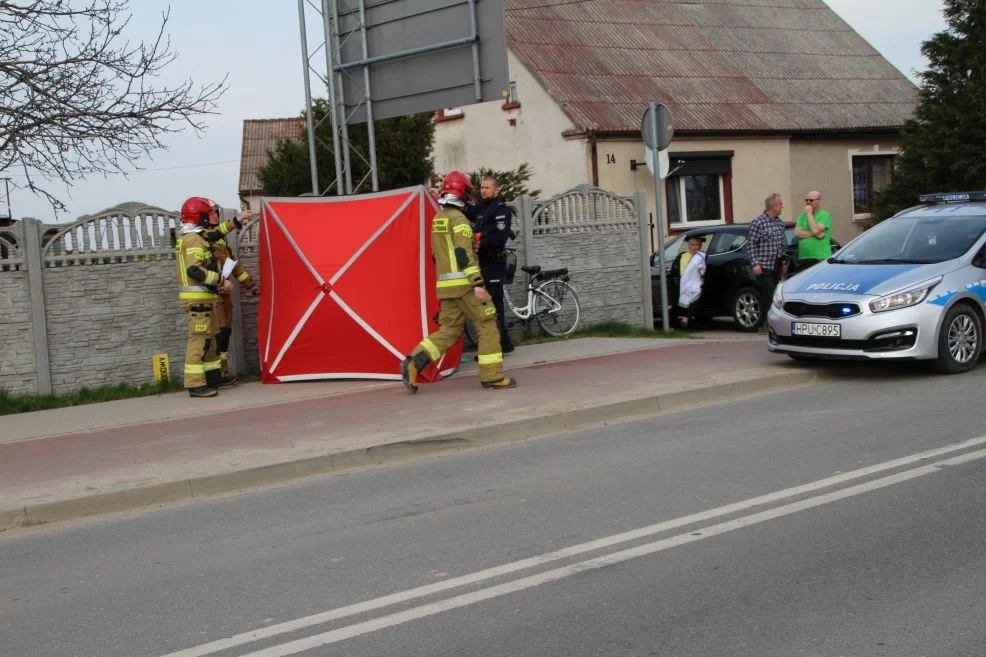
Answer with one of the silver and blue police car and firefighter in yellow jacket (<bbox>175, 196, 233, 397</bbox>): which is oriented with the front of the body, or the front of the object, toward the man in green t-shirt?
the firefighter in yellow jacket

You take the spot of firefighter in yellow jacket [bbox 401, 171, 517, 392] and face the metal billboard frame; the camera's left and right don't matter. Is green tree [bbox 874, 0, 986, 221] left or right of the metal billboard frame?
right

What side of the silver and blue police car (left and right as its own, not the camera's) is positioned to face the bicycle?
right

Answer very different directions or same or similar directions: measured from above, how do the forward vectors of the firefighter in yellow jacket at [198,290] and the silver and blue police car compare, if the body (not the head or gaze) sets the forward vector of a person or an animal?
very different directions

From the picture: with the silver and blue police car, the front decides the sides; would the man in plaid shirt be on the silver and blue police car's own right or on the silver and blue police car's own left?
on the silver and blue police car's own right

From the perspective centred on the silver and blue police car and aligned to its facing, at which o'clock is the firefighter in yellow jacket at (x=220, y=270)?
The firefighter in yellow jacket is roughly at 1 o'clock from the silver and blue police car.

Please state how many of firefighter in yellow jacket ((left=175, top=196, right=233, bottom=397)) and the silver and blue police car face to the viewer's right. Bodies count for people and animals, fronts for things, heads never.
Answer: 1

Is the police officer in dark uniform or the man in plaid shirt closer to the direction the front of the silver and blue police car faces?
the police officer in dark uniform

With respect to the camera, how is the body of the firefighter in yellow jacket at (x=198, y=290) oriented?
to the viewer's right

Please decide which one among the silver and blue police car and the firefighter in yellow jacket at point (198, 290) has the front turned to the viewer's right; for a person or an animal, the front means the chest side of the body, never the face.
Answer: the firefighter in yellow jacket

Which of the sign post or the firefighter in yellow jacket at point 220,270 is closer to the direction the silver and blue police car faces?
the firefighter in yellow jacket

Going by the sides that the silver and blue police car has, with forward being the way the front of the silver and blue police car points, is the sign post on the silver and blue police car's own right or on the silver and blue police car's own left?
on the silver and blue police car's own right

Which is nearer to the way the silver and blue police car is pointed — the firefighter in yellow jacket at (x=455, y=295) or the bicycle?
the firefighter in yellow jacket
